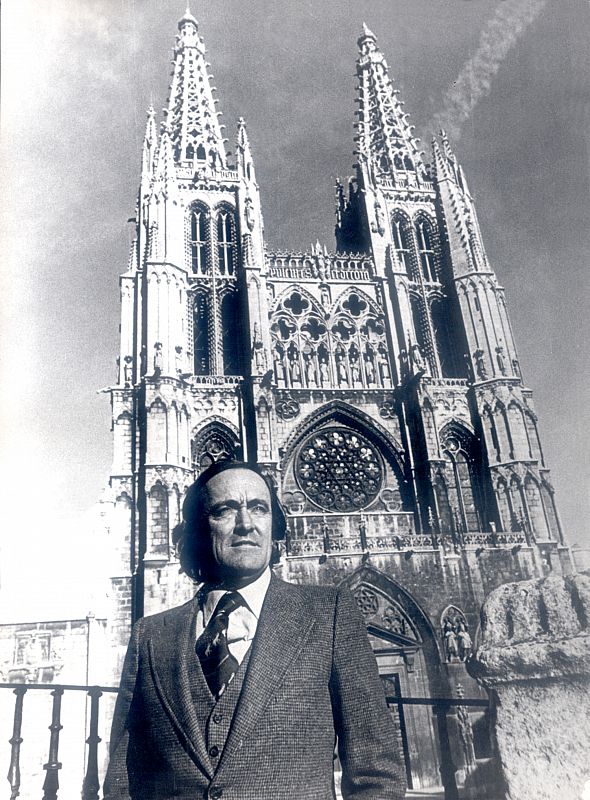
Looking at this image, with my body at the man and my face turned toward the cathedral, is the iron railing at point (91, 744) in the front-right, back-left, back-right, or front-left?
front-left

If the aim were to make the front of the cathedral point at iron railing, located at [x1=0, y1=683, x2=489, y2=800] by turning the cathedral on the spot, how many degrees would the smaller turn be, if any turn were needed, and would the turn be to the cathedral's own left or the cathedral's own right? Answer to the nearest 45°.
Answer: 0° — it already faces it

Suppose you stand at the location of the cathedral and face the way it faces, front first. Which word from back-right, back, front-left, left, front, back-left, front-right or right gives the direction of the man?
front

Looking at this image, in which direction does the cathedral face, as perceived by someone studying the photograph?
facing the viewer
